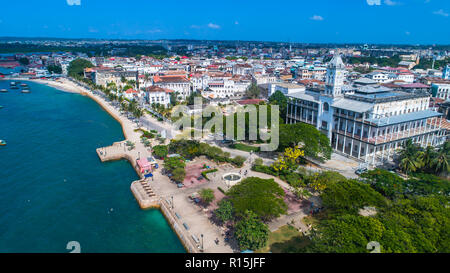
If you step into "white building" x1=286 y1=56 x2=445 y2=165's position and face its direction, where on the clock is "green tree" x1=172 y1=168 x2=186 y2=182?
The green tree is roughly at 12 o'clock from the white building.

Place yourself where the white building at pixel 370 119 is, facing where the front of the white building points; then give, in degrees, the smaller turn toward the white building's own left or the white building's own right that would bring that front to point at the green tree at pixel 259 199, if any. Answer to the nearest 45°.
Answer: approximately 45° to the white building's own left

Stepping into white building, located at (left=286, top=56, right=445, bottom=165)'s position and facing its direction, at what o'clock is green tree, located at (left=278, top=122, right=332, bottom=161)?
The green tree is roughly at 12 o'clock from the white building.

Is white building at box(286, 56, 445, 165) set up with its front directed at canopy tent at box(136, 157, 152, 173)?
yes

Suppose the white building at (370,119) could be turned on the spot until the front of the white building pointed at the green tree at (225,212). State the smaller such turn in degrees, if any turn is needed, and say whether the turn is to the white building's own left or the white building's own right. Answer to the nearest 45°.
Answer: approximately 45° to the white building's own left

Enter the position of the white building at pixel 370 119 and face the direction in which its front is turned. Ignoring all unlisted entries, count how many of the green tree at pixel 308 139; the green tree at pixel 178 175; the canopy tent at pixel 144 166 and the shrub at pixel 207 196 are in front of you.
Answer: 4

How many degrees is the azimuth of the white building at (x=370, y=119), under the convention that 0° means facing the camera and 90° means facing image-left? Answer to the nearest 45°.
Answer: approximately 45°

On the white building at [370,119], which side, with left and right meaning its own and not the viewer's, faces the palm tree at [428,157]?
left

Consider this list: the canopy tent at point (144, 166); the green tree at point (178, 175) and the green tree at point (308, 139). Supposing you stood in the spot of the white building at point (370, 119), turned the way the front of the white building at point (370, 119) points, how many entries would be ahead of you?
3

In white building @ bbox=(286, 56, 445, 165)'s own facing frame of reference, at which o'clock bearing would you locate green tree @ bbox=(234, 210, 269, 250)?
The green tree is roughly at 11 o'clock from the white building.
